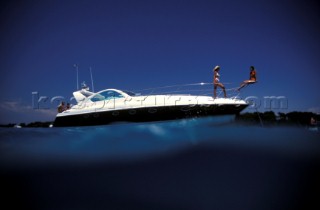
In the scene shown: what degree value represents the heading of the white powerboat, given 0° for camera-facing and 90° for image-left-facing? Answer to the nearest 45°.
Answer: approximately 270°
